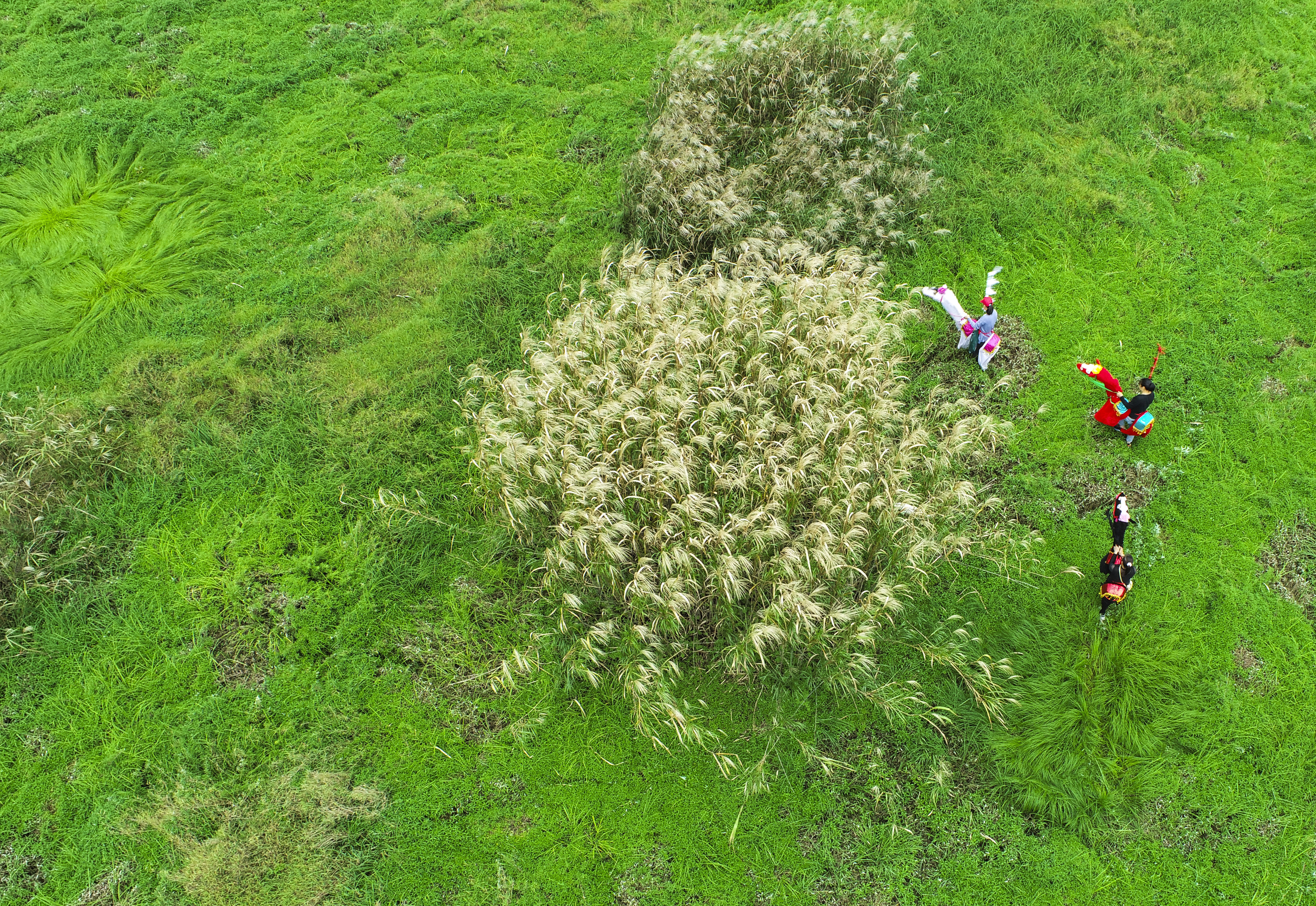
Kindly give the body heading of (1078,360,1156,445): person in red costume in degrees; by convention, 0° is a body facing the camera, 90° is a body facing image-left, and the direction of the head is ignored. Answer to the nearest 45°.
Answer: approximately 90°

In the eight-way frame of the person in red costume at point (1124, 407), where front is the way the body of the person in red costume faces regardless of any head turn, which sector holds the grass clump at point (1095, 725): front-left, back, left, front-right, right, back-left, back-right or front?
left

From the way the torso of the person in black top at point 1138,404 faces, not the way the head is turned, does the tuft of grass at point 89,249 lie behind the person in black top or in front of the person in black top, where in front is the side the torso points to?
in front

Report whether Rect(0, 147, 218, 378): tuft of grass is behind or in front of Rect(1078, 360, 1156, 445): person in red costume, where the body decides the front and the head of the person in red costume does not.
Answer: in front

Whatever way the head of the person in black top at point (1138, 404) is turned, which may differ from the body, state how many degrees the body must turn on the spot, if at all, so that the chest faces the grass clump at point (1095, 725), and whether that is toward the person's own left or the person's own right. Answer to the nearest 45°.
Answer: approximately 90° to the person's own left
